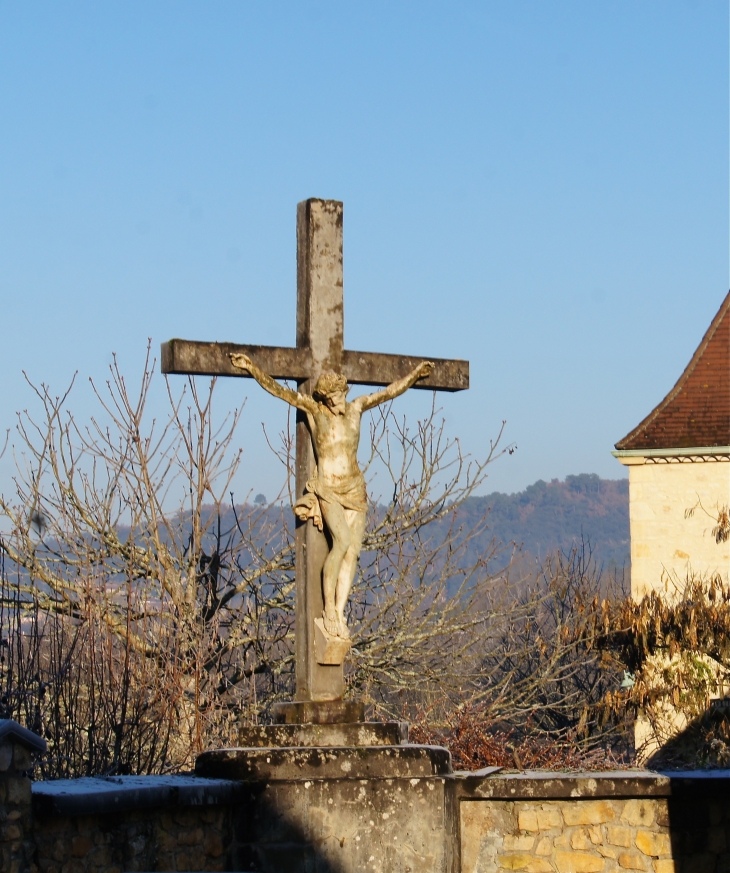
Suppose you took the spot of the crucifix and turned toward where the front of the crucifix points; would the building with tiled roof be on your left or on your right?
on your left

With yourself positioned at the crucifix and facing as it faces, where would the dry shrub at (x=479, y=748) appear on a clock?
The dry shrub is roughly at 8 o'clock from the crucifix.

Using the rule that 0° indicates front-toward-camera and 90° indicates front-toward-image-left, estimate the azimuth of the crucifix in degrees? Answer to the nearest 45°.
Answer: approximately 315°
